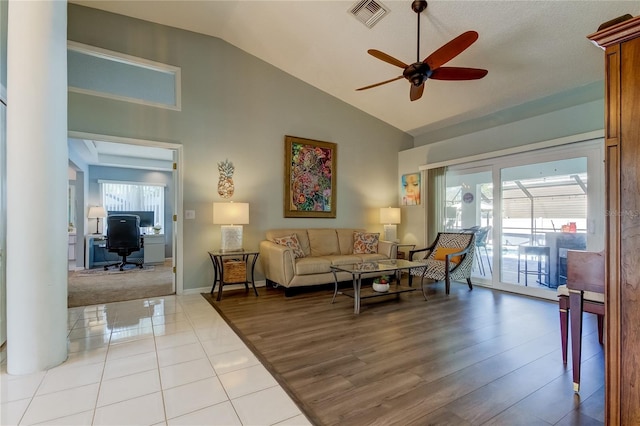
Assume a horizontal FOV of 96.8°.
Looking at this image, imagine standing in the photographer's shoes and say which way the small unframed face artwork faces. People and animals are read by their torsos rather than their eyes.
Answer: facing the viewer and to the left of the viewer

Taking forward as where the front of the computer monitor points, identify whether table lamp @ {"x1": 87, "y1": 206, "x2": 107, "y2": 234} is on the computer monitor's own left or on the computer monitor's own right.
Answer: on the computer monitor's own right

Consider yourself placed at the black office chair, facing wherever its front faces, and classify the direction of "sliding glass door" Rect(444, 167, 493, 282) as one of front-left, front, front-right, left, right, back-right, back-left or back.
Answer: back-right

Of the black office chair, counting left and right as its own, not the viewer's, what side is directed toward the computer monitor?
front

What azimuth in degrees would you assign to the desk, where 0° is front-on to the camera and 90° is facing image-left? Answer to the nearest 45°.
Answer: approximately 0°

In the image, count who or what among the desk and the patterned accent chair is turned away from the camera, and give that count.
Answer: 0

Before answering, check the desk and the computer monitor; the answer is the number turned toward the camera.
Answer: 2

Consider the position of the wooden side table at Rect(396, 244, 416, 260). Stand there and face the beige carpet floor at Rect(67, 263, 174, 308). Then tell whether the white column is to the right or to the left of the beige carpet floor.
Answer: left

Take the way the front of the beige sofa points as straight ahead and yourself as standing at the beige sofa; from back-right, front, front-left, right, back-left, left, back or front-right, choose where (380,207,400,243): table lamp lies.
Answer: left

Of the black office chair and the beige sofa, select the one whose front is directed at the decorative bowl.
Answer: the beige sofa

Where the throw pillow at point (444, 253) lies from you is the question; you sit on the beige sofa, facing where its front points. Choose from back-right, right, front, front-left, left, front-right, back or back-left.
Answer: front-left

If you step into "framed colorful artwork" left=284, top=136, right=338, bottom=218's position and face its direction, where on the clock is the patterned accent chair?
The patterned accent chair is roughly at 11 o'clock from the framed colorful artwork.

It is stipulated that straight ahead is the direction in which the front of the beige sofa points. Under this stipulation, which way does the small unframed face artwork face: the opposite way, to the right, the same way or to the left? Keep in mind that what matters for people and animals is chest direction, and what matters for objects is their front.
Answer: to the right

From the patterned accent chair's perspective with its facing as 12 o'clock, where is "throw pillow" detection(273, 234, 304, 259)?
The throw pillow is roughly at 1 o'clock from the patterned accent chair.

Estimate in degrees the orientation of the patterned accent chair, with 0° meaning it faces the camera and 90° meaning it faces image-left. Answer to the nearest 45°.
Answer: approximately 45°

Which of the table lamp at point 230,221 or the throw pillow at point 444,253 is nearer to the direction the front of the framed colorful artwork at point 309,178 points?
the throw pillow

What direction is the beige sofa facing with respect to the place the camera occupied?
facing the viewer and to the right of the viewer

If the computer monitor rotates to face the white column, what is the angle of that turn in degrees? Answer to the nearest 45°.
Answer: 0° — it already faces it
